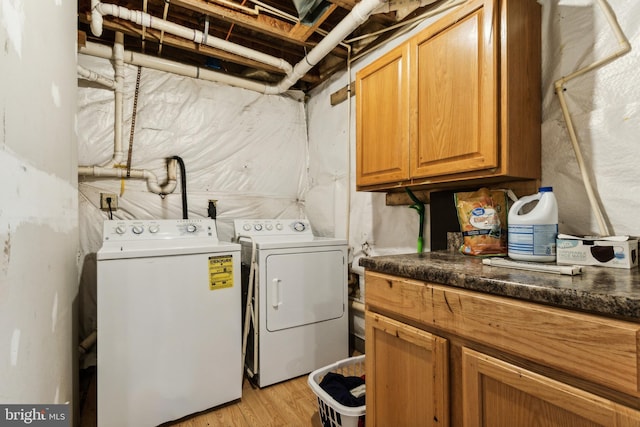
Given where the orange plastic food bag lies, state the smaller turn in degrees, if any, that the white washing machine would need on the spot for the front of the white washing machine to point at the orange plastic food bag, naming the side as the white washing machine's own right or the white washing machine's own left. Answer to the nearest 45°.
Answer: approximately 45° to the white washing machine's own left

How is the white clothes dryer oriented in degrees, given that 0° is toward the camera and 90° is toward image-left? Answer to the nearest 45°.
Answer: approximately 315°

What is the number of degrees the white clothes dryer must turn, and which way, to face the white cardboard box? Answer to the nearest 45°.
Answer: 0° — it already faces it

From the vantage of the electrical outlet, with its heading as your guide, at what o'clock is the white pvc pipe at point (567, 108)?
The white pvc pipe is roughly at 11 o'clock from the electrical outlet.

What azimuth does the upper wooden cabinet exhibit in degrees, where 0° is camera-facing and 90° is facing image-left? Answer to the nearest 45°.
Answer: approximately 45°

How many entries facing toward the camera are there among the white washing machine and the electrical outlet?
2
